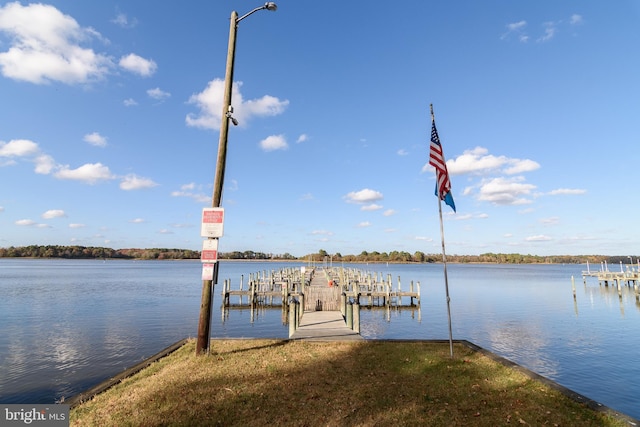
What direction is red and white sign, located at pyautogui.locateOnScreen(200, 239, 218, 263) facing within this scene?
toward the camera

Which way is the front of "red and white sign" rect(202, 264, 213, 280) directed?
toward the camera

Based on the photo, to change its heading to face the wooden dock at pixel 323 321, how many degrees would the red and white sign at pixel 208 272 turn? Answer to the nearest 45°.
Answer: approximately 135° to its left

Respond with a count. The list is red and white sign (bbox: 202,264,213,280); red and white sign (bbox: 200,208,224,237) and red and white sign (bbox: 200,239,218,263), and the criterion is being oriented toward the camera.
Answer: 3

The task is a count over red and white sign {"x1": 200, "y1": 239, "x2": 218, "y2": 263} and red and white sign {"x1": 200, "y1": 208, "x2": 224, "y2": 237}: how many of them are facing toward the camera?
2

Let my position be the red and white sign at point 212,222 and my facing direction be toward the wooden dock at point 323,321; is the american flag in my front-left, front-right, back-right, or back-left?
front-right

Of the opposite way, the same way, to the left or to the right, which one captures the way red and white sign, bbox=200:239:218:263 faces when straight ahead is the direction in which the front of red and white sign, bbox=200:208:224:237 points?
the same way

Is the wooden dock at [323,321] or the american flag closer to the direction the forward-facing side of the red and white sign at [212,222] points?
the american flag

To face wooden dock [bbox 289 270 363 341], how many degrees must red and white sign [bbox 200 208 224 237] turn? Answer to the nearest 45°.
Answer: approximately 135° to its left

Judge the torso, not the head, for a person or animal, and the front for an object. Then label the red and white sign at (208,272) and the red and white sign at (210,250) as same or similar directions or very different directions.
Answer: same or similar directions

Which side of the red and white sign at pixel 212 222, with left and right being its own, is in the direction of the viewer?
front

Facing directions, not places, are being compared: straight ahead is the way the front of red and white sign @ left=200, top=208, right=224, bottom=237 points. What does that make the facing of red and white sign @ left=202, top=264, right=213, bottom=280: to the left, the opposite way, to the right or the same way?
the same way
